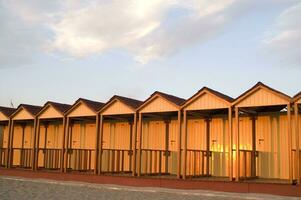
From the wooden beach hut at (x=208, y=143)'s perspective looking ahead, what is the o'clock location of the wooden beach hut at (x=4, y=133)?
the wooden beach hut at (x=4, y=133) is roughly at 4 o'clock from the wooden beach hut at (x=208, y=143).

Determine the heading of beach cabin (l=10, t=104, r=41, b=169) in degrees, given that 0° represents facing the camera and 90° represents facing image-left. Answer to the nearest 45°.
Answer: approximately 45°

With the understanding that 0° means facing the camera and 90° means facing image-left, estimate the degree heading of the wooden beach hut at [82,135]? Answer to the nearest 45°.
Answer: approximately 45°

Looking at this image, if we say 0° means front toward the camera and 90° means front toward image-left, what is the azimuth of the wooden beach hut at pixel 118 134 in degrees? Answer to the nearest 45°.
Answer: approximately 45°

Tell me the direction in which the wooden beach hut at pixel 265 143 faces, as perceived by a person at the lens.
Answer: facing the viewer

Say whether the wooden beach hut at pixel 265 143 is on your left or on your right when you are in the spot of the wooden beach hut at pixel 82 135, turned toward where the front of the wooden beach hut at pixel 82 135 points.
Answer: on your left

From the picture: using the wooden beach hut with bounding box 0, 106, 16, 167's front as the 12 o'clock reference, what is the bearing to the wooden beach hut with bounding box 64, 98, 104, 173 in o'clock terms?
the wooden beach hut with bounding box 64, 98, 104, 173 is roughly at 9 o'clock from the wooden beach hut with bounding box 0, 106, 16, 167.

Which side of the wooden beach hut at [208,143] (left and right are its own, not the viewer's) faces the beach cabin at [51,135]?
right

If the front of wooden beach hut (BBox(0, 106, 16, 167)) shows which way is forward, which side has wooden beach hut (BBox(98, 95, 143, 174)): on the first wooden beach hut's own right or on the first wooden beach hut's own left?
on the first wooden beach hut's own left

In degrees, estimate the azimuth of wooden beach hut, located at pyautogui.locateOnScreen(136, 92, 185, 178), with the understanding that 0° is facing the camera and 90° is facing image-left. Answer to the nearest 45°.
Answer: approximately 45°

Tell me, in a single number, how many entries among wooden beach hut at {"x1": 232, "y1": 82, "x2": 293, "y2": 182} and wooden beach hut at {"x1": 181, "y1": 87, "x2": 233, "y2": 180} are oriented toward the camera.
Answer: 2

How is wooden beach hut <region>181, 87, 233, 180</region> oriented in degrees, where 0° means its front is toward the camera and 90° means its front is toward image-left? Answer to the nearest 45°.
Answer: approximately 0°

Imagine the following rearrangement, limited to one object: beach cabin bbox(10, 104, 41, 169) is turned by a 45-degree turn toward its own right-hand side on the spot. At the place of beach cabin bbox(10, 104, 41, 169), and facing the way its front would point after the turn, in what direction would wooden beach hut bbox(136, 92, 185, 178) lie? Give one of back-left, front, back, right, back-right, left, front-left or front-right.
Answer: back-left
